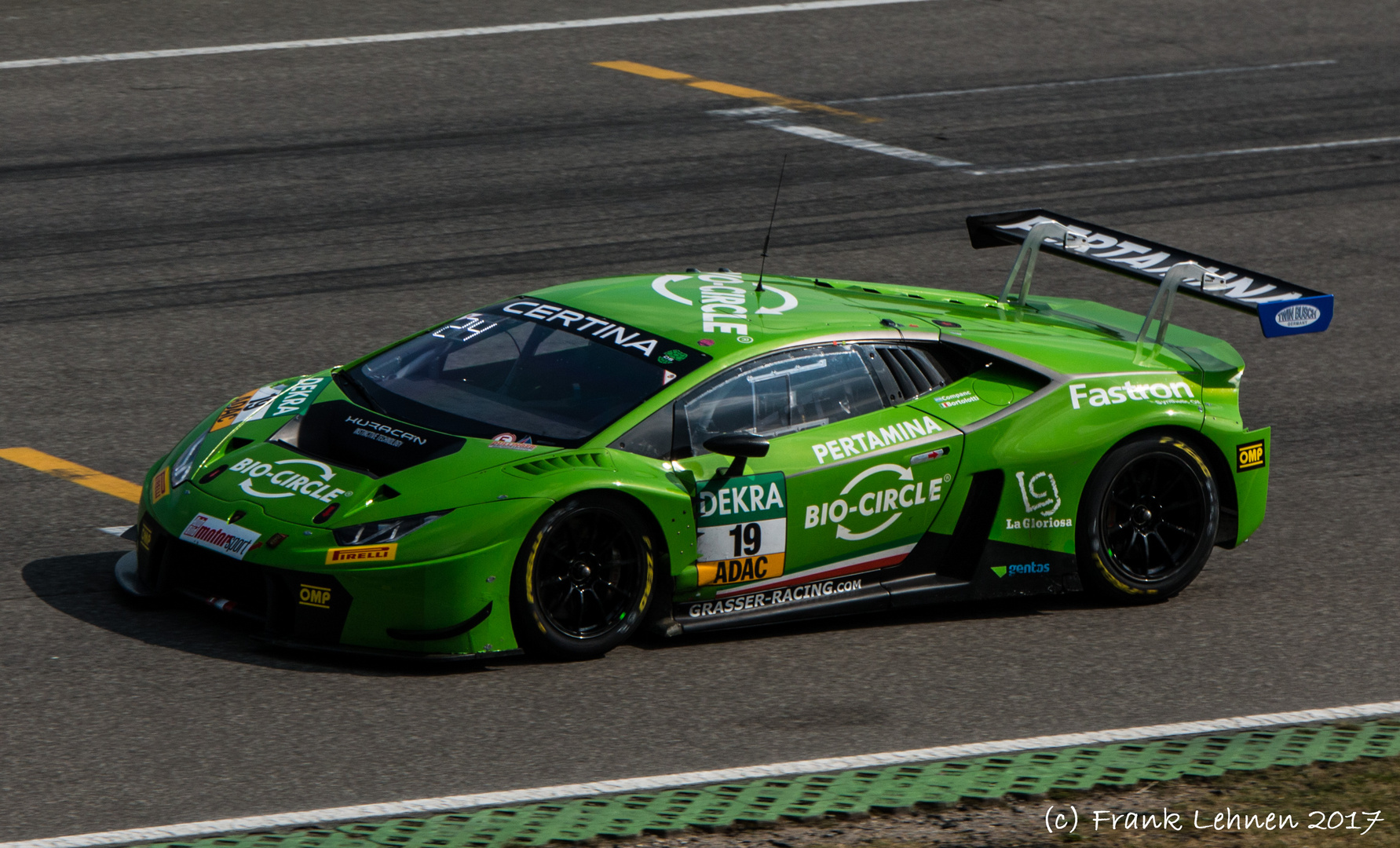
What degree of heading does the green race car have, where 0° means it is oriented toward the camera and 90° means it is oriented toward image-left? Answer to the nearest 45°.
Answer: approximately 45°
